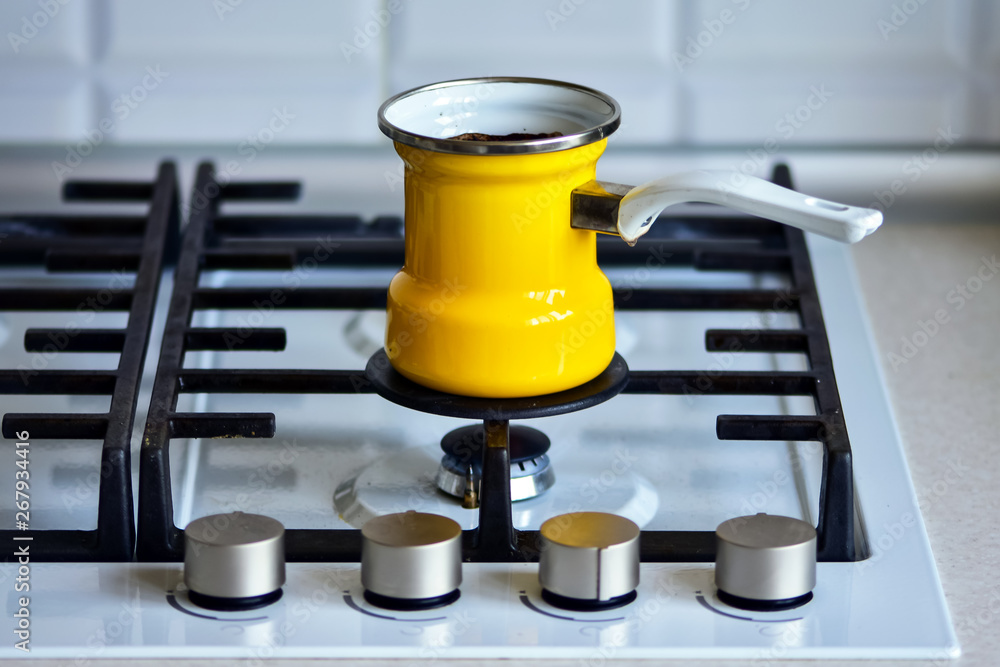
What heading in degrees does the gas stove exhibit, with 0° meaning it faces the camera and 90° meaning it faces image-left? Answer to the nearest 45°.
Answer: approximately 0°
